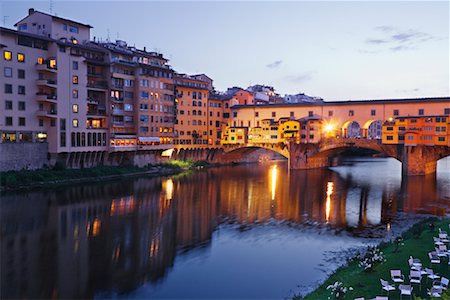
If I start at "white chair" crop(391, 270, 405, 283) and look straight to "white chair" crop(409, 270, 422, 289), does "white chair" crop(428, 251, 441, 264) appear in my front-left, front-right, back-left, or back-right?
front-left

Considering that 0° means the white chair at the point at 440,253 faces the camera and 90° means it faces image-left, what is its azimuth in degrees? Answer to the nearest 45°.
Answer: approximately 45°

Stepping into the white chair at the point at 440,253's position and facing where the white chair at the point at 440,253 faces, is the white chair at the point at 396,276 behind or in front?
in front
